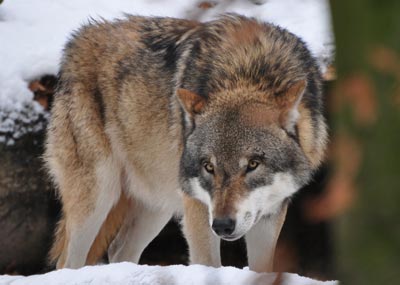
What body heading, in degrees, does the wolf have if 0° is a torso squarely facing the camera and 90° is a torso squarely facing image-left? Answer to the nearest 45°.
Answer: approximately 315°
